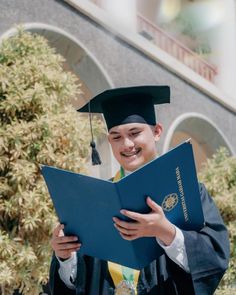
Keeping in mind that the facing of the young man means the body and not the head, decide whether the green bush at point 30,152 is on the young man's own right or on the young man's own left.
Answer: on the young man's own right

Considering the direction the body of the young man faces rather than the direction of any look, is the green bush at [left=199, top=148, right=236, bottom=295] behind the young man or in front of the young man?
behind

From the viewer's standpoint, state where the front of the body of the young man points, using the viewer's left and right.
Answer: facing the viewer and to the left of the viewer
